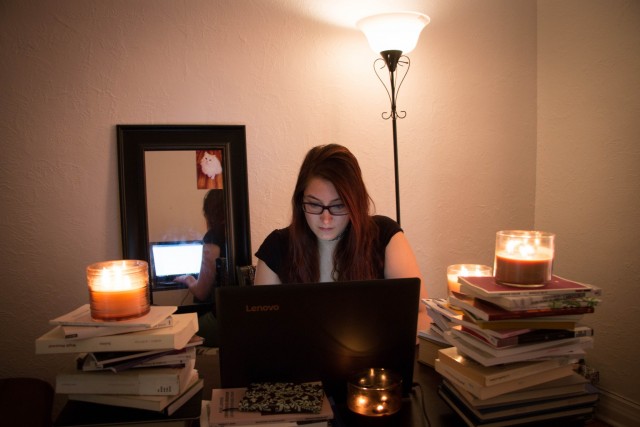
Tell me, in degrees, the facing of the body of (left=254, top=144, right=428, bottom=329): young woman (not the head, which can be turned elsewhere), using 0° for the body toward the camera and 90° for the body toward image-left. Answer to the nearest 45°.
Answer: approximately 0°

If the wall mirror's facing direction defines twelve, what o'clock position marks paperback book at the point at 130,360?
The paperback book is roughly at 12 o'clock from the wall mirror.

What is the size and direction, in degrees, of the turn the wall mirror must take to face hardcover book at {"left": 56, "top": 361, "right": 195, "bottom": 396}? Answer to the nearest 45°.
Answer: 0° — it already faces it

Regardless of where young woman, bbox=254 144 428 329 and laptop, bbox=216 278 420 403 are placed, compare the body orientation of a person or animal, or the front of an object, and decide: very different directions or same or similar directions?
very different directions

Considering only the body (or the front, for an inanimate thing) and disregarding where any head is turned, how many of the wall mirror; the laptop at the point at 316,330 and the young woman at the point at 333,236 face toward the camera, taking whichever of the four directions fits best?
2

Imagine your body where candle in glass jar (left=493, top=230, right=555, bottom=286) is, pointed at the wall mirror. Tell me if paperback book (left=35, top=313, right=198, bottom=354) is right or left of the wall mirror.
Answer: left

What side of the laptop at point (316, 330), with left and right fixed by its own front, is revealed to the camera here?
back

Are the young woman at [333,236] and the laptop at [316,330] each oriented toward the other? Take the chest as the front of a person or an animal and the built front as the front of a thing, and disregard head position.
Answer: yes
